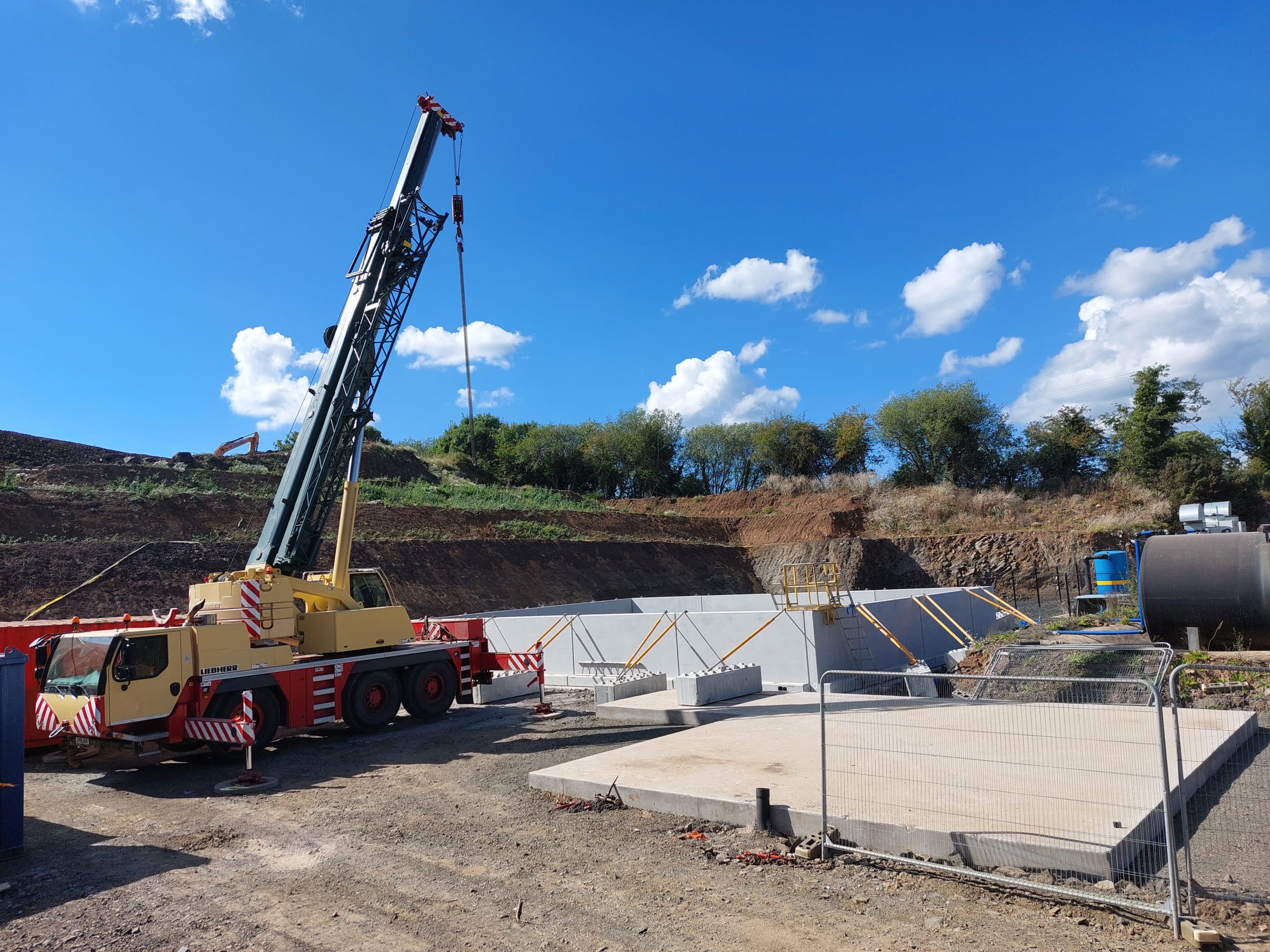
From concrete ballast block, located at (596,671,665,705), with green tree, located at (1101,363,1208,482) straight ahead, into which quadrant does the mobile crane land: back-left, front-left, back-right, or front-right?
back-left

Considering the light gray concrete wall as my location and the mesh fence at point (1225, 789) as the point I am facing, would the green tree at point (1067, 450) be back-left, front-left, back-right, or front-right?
back-left

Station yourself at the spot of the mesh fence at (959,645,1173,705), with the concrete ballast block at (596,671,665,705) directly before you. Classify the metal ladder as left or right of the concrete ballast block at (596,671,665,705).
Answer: right

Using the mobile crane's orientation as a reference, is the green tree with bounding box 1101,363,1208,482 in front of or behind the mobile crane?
behind

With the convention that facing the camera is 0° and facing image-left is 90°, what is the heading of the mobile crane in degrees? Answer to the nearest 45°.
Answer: approximately 45°

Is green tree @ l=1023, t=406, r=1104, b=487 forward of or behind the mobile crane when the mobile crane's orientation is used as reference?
behind

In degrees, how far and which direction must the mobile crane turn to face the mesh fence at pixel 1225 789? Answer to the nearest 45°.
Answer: approximately 90° to its left

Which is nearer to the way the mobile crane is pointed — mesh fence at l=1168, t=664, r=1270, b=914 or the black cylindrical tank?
the mesh fence
